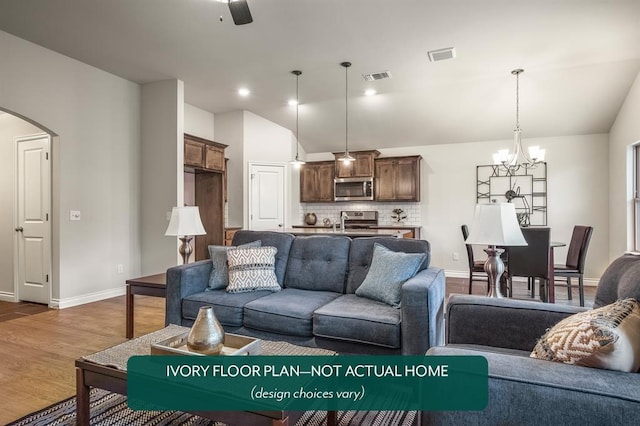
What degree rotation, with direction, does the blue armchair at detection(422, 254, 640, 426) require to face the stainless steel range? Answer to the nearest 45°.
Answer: approximately 45° to its right

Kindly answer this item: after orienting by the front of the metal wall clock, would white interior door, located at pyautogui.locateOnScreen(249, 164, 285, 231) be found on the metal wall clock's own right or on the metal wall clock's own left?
on the metal wall clock's own right

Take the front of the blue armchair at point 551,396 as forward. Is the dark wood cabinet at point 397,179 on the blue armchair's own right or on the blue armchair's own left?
on the blue armchair's own right

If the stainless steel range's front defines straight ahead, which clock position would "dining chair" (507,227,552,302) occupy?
The dining chair is roughly at 11 o'clock from the stainless steel range.

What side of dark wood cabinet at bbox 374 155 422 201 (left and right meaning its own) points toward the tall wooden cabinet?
right

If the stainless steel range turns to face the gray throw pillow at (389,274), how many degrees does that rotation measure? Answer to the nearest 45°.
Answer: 0° — it already faces it

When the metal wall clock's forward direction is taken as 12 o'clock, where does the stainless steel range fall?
The stainless steel range is roughly at 3 o'clock from the metal wall clock.

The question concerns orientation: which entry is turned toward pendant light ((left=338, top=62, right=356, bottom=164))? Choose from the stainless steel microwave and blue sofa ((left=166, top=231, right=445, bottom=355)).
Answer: the stainless steel microwave

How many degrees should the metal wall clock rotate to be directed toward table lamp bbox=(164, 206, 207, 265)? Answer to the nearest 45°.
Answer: approximately 45° to its right

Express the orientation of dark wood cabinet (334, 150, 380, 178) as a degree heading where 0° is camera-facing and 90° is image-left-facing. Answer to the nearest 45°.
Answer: approximately 0°

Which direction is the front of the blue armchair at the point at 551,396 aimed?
to the viewer's left

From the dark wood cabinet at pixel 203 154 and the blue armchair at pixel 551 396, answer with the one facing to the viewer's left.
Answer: the blue armchair
